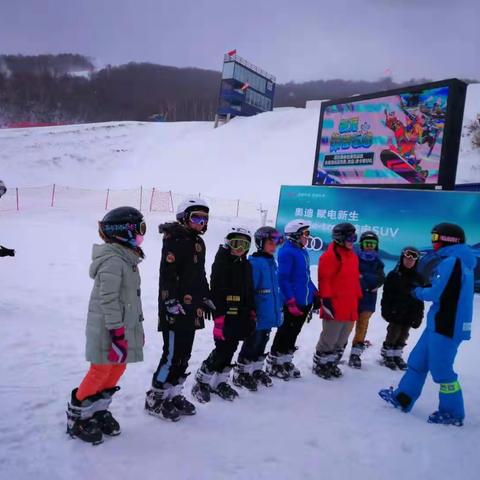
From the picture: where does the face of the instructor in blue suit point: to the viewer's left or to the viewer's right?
to the viewer's left

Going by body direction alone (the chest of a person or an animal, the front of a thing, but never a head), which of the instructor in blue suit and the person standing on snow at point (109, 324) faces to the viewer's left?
the instructor in blue suit

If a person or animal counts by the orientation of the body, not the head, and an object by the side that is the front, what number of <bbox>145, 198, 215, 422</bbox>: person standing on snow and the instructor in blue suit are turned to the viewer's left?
1

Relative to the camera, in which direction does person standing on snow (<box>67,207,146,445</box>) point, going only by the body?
to the viewer's right
